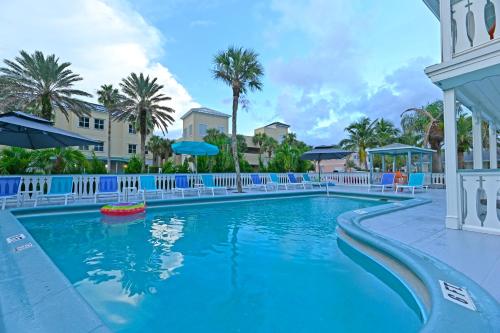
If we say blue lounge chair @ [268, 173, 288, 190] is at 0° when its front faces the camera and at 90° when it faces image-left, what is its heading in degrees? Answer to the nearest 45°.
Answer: approximately 315°

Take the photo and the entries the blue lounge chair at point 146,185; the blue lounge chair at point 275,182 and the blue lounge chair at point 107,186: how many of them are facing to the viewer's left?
0

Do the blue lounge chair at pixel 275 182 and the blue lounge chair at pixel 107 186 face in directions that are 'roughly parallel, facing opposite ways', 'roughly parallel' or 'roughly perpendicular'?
roughly parallel

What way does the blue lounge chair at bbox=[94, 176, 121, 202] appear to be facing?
toward the camera

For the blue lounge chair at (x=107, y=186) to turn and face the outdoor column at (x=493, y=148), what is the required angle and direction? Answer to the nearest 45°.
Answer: approximately 45° to its left

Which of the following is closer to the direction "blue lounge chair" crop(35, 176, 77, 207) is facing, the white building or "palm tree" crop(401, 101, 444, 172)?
the white building

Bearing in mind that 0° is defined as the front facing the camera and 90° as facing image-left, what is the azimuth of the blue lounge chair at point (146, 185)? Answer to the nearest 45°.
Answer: approximately 315°
